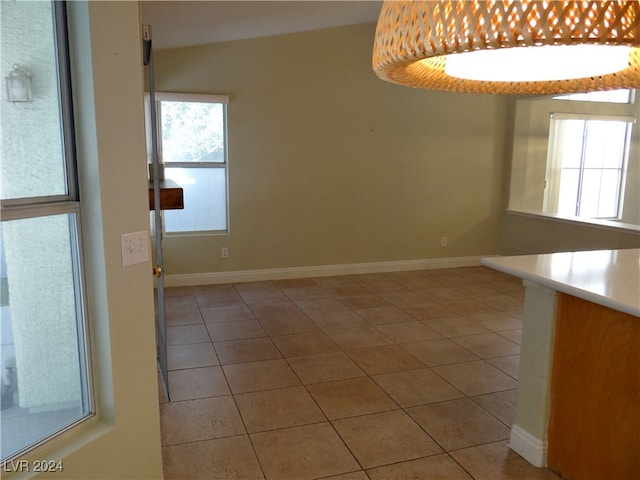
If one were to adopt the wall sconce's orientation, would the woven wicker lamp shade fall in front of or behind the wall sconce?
in front
